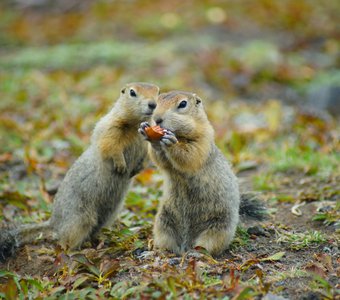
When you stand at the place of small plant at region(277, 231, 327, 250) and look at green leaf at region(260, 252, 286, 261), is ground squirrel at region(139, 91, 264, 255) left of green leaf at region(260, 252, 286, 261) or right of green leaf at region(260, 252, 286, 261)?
right

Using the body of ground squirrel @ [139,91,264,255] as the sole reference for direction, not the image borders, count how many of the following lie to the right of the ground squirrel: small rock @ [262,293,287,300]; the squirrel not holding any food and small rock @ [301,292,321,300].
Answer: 1

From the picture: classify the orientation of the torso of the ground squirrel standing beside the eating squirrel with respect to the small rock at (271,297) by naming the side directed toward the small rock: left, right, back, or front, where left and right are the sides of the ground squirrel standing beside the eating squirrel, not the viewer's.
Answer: front

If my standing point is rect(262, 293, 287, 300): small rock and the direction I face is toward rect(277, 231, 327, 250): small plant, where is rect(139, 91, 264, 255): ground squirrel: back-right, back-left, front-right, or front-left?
front-left

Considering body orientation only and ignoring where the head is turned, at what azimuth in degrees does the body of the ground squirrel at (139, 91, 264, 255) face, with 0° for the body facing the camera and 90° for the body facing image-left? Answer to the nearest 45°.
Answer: approximately 45°

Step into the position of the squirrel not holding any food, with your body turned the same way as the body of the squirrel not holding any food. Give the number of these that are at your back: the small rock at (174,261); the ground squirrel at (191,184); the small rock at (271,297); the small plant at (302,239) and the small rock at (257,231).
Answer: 0

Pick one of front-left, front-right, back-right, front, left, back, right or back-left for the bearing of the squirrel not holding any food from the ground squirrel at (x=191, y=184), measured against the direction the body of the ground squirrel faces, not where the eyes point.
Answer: right

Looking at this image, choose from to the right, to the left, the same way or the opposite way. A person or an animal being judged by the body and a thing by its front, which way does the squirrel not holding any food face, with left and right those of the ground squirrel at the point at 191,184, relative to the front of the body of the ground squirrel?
to the left

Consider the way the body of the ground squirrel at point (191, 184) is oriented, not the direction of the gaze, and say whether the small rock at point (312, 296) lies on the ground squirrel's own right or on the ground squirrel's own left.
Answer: on the ground squirrel's own left

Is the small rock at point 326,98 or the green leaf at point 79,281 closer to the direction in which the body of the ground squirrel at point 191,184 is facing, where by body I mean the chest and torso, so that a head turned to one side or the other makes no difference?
the green leaf

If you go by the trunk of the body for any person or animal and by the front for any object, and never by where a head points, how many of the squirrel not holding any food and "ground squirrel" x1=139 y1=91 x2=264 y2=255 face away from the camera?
0

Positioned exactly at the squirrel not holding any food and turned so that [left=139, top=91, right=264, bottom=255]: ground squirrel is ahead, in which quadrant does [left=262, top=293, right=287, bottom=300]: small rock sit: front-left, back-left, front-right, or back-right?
front-right

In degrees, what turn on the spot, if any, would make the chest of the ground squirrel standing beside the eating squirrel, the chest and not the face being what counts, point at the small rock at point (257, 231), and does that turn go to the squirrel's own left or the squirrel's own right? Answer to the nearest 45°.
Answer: approximately 45° to the squirrel's own left

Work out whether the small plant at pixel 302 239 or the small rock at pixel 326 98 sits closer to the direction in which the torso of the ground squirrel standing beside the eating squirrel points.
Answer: the small plant

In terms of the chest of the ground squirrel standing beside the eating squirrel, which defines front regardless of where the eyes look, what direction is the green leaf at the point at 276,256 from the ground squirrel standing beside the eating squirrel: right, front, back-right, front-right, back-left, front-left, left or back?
front

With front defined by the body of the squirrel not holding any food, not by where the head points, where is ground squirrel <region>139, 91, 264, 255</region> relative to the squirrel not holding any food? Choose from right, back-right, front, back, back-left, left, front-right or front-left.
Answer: front

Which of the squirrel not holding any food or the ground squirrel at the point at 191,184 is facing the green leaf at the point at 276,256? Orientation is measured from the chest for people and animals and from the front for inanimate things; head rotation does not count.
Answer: the squirrel not holding any food

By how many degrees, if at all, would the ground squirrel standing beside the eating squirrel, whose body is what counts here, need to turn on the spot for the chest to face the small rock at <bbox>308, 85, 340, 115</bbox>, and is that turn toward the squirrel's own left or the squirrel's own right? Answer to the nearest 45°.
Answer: approximately 90° to the squirrel's own left
